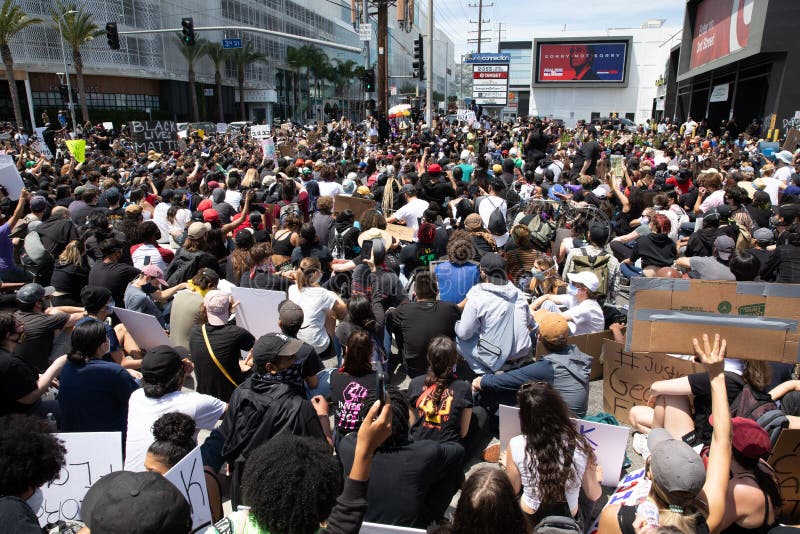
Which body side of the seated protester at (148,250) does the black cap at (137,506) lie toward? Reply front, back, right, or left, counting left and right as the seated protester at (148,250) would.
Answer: back

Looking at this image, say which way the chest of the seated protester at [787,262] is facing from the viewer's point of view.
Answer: away from the camera

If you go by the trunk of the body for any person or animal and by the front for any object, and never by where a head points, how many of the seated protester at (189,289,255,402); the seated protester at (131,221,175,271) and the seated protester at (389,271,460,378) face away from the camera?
3

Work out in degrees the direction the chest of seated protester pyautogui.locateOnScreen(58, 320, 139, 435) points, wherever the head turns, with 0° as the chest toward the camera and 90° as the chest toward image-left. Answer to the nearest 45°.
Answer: approximately 180°

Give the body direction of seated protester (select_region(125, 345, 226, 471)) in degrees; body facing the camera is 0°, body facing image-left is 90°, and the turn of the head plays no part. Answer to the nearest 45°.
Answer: approximately 180°

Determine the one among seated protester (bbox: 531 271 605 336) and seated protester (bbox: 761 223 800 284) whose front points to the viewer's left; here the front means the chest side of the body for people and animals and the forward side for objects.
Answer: seated protester (bbox: 531 271 605 336)

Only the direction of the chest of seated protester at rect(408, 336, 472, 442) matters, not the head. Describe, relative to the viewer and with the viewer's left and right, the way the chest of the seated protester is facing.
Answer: facing away from the viewer

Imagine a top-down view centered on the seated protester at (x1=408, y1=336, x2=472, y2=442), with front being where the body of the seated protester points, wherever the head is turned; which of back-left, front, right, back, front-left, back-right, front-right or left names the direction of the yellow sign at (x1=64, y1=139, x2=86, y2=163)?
front-left

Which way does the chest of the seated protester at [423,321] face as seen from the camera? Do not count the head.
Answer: away from the camera

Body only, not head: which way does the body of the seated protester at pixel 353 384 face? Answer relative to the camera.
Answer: away from the camera
